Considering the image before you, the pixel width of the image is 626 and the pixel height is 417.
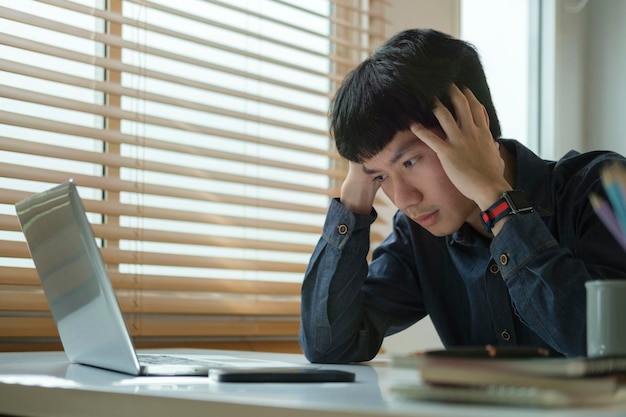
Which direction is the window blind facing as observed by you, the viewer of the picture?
facing the viewer and to the right of the viewer

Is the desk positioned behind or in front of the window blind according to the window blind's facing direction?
in front

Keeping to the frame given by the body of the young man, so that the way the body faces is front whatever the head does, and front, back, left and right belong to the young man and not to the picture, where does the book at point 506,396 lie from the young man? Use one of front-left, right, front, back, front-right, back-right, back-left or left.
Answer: front-left

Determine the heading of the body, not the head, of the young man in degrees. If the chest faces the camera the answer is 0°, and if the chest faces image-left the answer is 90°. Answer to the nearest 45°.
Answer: approximately 45°

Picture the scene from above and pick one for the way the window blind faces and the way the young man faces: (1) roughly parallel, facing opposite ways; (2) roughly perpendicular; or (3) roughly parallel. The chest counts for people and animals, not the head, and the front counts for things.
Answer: roughly perpendicular

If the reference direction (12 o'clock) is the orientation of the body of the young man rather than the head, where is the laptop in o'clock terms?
The laptop is roughly at 12 o'clock from the young man.

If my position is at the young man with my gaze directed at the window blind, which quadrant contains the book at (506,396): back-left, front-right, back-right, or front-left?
back-left

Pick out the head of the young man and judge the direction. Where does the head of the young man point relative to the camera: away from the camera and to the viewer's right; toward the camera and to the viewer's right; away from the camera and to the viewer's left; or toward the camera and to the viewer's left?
toward the camera and to the viewer's left

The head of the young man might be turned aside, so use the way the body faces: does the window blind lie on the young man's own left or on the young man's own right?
on the young man's own right

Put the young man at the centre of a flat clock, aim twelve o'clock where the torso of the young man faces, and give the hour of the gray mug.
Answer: The gray mug is roughly at 10 o'clock from the young man.

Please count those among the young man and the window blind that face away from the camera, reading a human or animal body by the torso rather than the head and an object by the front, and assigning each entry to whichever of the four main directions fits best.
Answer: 0

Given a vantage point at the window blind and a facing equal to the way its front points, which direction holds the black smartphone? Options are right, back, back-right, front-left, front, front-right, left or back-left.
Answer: front-right

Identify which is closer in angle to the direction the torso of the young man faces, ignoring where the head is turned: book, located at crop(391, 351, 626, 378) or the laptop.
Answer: the laptop
